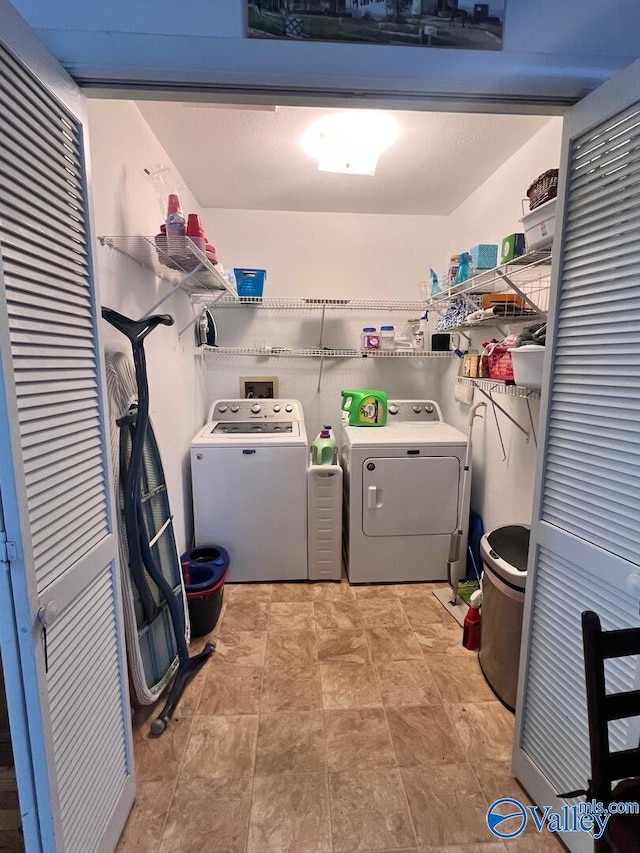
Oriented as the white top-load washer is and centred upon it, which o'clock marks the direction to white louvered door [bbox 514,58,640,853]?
The white louvered door is roughly at 11 o'clock from the white top-load washer.

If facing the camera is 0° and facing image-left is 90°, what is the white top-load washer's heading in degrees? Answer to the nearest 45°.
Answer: approximately 0°

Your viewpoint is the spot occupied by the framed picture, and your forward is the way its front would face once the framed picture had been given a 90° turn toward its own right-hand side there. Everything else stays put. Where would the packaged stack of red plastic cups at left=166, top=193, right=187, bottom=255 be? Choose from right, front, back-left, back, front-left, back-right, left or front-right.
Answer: front-right

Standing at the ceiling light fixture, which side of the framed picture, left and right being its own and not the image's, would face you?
back

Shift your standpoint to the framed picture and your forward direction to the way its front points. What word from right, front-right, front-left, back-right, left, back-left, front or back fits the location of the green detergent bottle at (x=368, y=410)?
back
